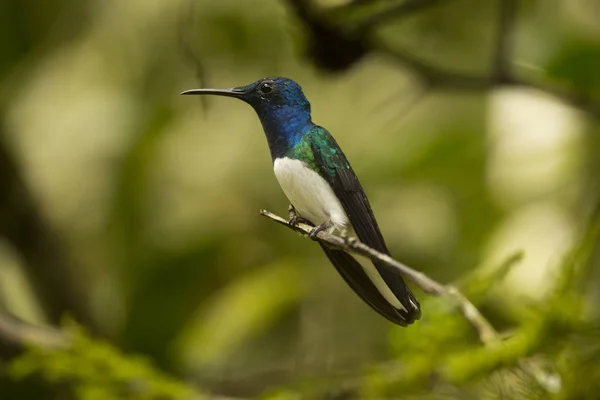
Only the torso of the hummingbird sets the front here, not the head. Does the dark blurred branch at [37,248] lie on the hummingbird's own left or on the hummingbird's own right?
on the hummingbird's own right

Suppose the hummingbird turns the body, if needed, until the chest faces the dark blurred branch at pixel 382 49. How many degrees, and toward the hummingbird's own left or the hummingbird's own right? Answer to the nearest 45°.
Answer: approximately 90° to the hummingbird's own right

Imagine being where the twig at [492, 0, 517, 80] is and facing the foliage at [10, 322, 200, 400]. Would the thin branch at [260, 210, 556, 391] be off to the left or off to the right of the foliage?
left

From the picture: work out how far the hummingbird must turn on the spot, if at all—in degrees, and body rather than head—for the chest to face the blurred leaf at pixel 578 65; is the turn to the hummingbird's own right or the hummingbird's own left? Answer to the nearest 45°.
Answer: approximately 135° to the hummingbird's own right

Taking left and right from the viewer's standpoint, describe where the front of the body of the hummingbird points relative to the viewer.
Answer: facing to the left of the viewer

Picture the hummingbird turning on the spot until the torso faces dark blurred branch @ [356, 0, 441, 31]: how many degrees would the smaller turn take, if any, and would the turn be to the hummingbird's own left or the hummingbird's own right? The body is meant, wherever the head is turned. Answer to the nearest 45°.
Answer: approximately 90° to the hummingbird's own right

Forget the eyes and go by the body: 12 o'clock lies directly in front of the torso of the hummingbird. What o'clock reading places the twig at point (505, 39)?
The twig is roughly at 4 o'clock from the hummingbird.
